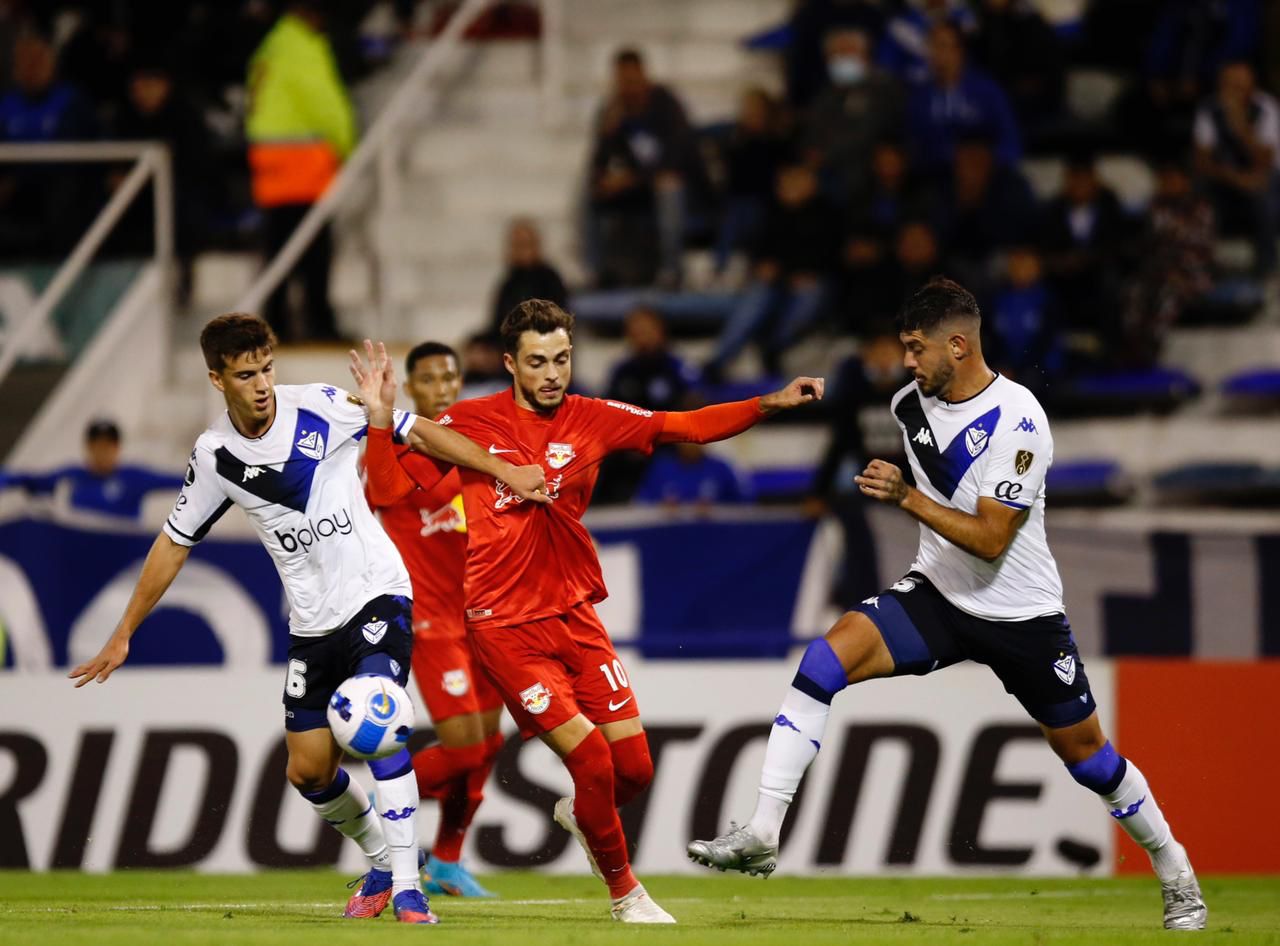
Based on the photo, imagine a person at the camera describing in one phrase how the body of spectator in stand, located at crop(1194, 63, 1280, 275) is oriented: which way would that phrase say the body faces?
toward the camera

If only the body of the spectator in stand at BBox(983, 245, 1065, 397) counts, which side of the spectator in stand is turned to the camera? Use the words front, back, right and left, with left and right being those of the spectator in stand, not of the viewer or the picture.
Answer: front

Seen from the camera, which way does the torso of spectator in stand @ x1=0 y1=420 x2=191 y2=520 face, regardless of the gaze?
toward the camera

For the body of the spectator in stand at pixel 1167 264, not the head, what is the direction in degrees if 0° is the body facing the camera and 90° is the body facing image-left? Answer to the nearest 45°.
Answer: approximately 45°

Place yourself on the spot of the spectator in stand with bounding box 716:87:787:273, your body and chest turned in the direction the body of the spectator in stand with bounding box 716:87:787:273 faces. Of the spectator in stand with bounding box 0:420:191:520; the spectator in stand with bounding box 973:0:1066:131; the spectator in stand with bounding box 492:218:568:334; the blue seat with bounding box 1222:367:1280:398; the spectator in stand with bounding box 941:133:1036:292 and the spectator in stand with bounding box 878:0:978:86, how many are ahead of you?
2

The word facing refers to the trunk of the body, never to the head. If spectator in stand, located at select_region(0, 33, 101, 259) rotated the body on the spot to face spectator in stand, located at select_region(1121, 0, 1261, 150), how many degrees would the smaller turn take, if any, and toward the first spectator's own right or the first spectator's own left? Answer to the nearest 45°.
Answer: approximately 90° to the first spectator's own left

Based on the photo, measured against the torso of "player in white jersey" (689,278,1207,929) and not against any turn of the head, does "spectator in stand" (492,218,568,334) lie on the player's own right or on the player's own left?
on the player's own right

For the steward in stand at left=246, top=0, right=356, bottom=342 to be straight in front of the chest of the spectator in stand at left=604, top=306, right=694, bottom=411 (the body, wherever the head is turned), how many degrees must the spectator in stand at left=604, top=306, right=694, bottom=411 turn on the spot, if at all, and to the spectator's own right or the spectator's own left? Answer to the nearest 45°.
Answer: approximately 135° to the spectator's own right

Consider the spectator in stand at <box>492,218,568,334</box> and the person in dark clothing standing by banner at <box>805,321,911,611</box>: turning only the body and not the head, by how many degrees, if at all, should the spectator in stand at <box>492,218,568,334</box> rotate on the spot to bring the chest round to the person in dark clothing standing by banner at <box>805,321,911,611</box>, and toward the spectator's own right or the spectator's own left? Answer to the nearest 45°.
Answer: approximately 45° to the spectator's own left

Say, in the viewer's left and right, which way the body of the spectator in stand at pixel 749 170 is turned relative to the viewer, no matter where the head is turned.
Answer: facing the viewer and to the left of the viewer

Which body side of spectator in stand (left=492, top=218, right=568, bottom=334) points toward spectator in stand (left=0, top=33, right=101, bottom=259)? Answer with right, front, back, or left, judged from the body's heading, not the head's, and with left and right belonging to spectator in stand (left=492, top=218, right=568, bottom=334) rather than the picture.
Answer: right

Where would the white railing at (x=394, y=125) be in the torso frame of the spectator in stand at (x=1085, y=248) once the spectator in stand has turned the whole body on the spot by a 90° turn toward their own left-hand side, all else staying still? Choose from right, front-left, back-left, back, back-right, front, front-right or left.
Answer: back

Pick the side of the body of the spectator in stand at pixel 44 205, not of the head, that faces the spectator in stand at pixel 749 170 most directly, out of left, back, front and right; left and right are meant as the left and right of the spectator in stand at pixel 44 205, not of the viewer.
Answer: left

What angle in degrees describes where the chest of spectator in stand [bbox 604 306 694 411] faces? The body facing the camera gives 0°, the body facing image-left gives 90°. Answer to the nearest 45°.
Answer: approximately 0°

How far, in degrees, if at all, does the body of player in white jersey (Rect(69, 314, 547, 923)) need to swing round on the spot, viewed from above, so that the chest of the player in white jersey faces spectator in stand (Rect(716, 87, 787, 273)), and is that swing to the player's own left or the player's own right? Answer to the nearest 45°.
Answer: approximately 135° to the player's own left
